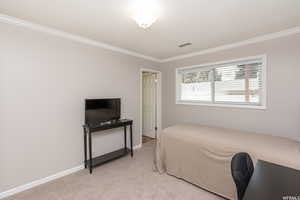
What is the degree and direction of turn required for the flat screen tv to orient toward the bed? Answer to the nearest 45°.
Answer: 0° — it already faces it

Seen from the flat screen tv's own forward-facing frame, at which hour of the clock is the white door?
The white door is roughly at 9 o'clock from the flat screen tv.

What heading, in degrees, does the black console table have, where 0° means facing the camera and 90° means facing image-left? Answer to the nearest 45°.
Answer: approximately 315°

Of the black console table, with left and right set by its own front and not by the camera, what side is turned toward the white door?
left

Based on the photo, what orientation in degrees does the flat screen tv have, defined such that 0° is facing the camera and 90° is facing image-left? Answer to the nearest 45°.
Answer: approximately 315°
